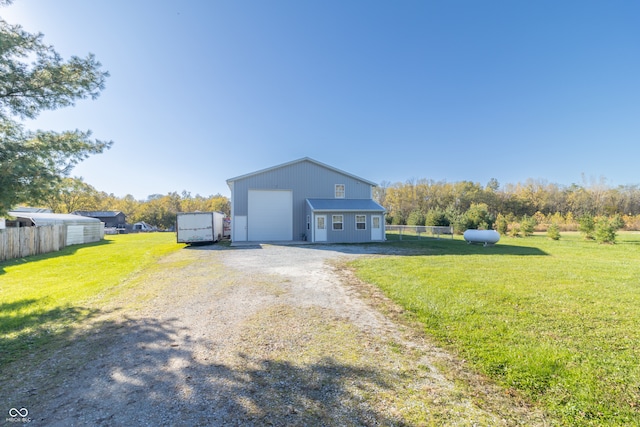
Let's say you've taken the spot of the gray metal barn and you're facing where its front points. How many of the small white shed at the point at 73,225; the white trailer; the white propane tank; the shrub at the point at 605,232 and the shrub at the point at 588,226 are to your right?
2

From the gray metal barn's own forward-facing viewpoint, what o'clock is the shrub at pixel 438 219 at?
The shrub is roughly at 8 o'clock from the gray metal barn.

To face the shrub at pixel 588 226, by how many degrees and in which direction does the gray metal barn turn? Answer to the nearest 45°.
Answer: approximately 90° to its left

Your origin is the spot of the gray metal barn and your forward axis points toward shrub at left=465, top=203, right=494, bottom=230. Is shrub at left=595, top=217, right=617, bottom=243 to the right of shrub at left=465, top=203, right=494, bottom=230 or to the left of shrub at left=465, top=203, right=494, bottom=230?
right

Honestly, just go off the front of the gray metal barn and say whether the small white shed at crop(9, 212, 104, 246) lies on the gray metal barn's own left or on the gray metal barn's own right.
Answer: on the gray metal barn's own right

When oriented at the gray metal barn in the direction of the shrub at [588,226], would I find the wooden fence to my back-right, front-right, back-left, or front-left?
back-right

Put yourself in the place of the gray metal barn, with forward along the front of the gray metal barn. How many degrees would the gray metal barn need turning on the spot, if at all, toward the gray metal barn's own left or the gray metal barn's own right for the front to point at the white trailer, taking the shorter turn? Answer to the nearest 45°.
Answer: approximately 90° to the gray metal barn's own right

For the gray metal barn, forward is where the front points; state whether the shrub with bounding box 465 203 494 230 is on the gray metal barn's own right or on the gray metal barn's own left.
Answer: on the gray metal barn's own left

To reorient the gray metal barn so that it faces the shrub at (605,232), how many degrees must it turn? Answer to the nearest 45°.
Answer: approximately 90° to its left

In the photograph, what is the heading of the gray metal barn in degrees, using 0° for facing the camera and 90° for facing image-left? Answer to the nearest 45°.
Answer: approximately 0°

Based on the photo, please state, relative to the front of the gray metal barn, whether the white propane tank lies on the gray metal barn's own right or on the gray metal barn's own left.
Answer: on the gray metal barn's own left
